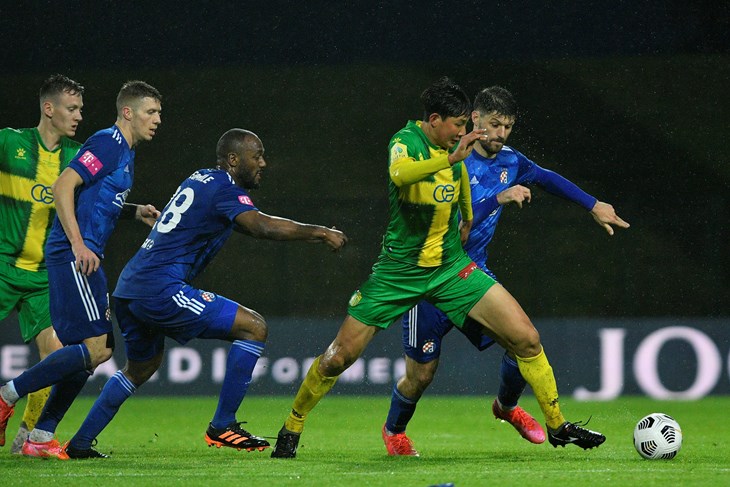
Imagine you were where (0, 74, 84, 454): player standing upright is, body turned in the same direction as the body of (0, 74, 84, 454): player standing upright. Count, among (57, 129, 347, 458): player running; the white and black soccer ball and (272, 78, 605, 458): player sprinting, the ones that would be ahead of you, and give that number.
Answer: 3

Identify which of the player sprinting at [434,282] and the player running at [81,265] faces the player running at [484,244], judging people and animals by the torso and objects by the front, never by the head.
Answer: the player running at [81,265]

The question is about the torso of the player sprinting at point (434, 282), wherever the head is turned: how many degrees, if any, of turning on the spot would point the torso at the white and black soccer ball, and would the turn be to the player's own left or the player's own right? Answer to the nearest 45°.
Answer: approximately 45° to the player's own left

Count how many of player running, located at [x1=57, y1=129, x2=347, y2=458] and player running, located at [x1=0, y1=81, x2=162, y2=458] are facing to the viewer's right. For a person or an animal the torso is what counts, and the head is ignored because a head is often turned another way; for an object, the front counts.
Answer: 2

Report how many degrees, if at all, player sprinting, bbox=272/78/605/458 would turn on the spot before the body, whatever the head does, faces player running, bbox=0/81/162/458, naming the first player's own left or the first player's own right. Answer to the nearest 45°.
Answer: approximately 135° to the first player's own right

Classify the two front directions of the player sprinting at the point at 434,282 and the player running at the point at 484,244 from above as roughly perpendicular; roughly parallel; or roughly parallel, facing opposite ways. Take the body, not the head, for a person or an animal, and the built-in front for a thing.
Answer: roughly parallel

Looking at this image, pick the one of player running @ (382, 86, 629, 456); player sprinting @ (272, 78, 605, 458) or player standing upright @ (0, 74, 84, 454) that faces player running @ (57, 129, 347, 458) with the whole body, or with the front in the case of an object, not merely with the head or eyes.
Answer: player standing upright @ (0, 74, 84, 454)

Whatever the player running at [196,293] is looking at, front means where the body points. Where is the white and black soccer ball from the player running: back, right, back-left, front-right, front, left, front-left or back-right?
front

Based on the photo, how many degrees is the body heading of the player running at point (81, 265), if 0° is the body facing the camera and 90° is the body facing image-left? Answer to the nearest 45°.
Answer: approximately 270°

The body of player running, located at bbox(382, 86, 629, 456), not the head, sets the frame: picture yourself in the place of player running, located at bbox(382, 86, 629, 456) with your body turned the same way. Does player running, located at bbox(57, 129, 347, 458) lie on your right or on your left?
on your right

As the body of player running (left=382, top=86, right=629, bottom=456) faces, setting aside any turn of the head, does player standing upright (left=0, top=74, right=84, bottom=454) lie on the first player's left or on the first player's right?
on the first player's right

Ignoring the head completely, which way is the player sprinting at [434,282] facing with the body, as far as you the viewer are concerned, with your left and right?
facing the viewer and to the right of the viewer

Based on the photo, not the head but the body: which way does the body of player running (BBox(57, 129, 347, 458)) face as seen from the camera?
to the viewer's right

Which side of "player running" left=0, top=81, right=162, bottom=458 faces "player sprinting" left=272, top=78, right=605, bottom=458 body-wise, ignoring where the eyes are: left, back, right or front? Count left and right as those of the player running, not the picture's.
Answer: front

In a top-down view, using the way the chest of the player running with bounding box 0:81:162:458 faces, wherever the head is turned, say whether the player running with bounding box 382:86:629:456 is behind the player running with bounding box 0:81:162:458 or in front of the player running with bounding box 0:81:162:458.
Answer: in front

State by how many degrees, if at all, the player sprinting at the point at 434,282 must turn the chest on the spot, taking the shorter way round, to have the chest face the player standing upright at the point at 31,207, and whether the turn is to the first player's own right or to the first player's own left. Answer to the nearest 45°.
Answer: approximately 135° to the first player's own right
